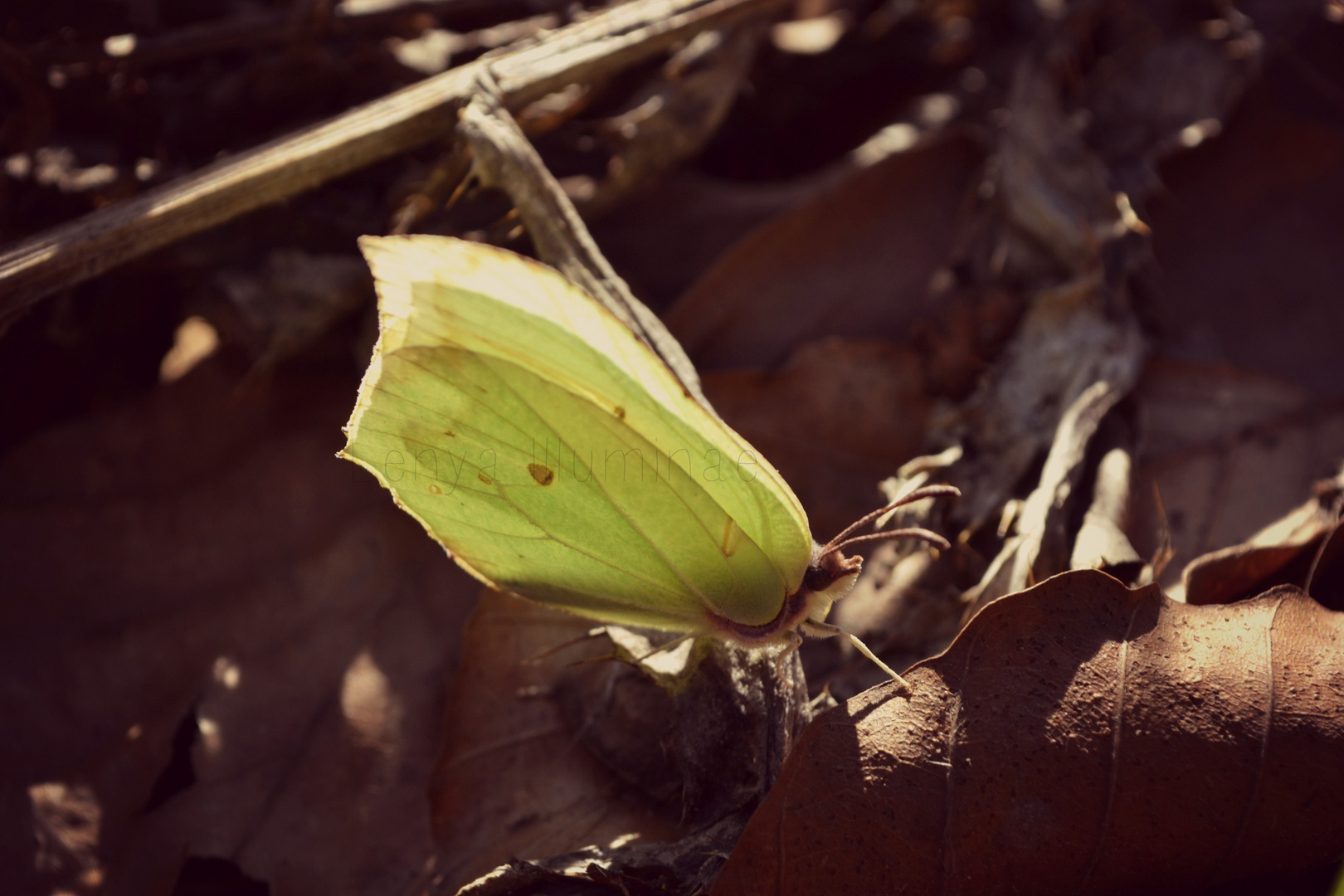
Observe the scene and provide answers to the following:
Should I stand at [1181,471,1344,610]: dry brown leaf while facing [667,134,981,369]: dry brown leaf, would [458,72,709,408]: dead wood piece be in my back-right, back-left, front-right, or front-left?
front-left

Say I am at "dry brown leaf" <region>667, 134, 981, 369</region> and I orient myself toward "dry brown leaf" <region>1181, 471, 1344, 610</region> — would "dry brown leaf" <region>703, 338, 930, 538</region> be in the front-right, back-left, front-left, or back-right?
front-right

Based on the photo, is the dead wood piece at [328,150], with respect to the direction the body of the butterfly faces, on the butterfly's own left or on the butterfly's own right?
on the butterfly's own left

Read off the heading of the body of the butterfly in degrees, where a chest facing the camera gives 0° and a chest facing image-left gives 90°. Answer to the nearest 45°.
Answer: approximately 270°

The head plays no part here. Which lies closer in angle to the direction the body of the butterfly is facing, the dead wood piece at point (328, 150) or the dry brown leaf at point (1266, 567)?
the dry brown leaf

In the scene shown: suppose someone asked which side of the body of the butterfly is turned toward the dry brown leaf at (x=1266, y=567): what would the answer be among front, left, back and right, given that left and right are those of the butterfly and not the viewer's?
front

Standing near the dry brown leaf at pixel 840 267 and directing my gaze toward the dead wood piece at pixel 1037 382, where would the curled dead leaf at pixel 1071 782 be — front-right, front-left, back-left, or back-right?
front-right
